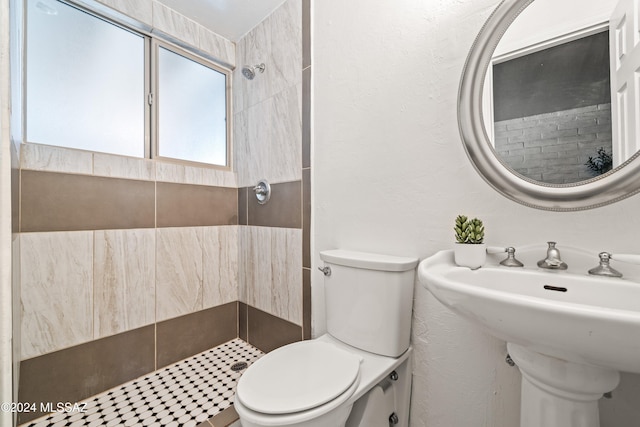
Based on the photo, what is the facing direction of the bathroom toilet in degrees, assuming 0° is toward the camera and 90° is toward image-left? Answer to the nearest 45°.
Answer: approximately 45°

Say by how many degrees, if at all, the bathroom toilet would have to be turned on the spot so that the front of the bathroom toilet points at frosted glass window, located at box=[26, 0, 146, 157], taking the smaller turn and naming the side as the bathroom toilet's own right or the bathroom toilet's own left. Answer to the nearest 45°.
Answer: approximately 45° to the bathroom toilet's own right

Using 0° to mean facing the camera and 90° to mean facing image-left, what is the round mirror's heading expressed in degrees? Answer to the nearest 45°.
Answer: approximately 0°
